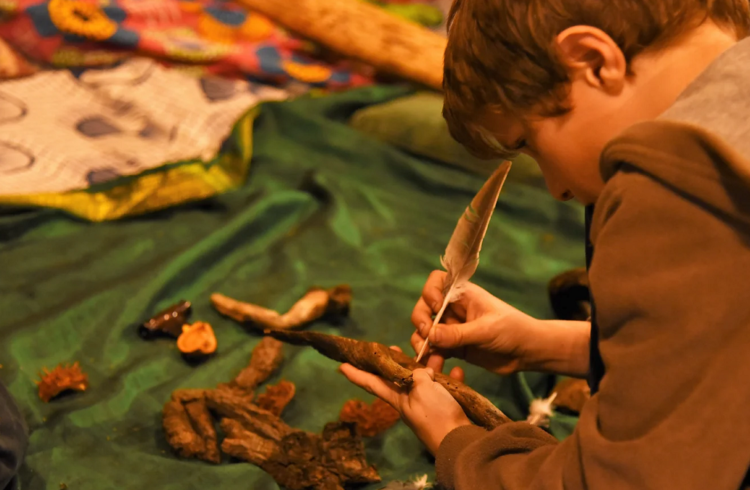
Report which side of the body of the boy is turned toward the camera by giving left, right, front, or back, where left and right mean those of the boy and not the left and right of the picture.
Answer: left

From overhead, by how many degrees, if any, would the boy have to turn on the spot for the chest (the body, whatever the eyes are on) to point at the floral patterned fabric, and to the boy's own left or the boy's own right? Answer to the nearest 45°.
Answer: approximately 45° to the boy's own right

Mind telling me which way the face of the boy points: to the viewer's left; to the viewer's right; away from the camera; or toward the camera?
to the viewer's left
